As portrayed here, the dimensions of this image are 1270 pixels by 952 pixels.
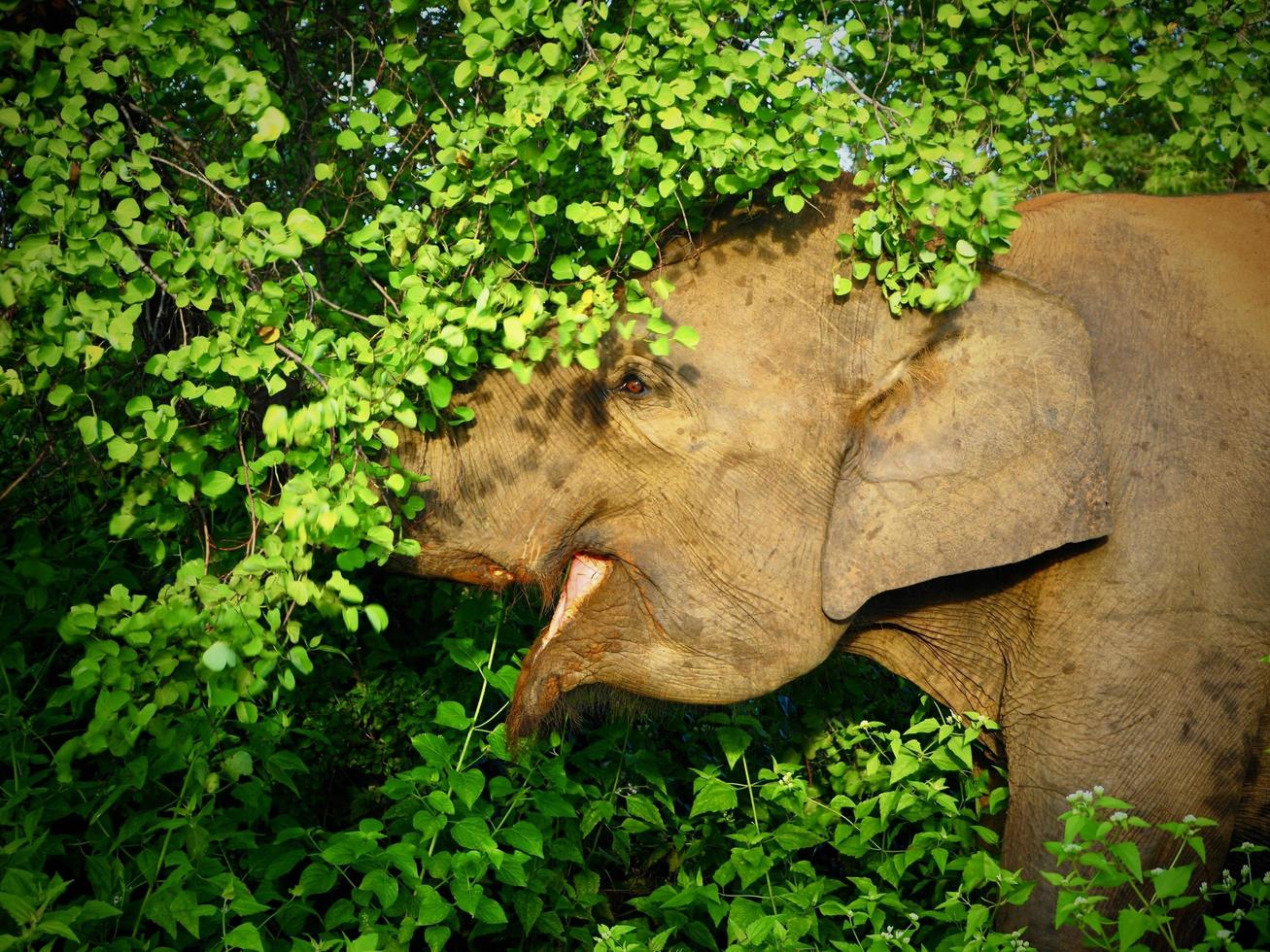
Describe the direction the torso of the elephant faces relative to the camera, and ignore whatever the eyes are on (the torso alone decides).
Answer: to the viewer's left
